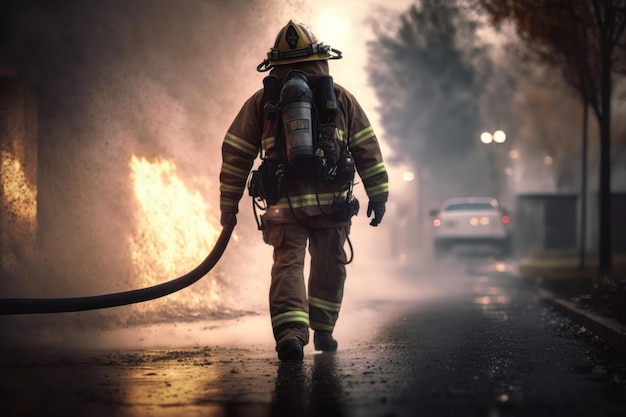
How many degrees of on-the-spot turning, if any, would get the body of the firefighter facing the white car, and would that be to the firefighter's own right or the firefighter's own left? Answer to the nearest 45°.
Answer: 0° — they already face it

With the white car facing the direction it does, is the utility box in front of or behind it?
in front

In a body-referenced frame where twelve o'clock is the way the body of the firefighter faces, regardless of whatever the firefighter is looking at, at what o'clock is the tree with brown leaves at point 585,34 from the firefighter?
The tree with brown leaves is roughly at 1 o'clock from the firefighter.

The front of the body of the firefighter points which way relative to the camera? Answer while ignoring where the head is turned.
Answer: away from the camera

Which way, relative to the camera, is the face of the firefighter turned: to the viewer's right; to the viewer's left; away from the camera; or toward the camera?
away from the camera

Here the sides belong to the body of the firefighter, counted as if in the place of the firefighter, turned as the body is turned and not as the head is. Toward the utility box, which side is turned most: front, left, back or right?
front
